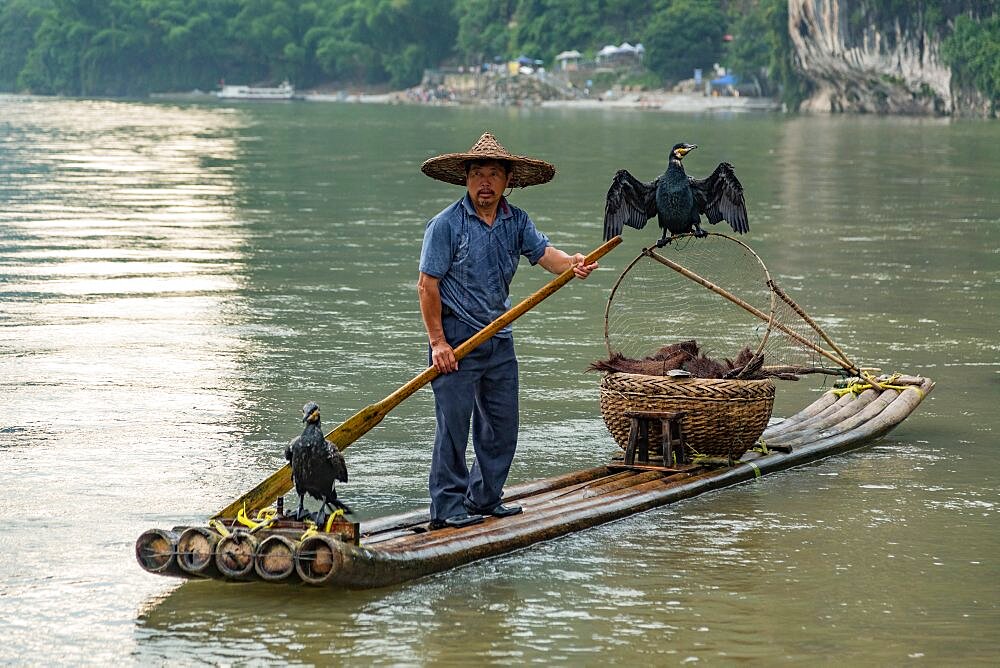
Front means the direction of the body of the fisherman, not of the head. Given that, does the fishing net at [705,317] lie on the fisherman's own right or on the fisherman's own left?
on the fisherman's own left

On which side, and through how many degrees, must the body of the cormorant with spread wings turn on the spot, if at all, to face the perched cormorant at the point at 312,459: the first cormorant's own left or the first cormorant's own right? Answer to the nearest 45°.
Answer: approximately 45° to the first cormorant's own right

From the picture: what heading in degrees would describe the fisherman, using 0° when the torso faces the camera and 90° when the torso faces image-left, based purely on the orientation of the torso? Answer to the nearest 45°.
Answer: approximately 315°

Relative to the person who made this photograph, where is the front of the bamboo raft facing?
facing away from the viewer and to the right of the viewer

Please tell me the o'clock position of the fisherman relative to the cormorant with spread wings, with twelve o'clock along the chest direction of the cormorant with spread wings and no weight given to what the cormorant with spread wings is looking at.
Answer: The fisherman is roughly at 1 o'clock from the cormorant with spread wings.

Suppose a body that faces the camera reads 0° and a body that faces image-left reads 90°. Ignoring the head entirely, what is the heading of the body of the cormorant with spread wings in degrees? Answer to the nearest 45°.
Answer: approximately 0°

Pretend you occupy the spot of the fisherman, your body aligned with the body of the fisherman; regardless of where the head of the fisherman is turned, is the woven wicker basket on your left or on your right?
on your left

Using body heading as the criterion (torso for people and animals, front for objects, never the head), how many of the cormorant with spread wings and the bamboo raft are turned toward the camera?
1

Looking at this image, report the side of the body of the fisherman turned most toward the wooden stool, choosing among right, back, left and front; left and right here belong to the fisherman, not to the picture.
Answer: left

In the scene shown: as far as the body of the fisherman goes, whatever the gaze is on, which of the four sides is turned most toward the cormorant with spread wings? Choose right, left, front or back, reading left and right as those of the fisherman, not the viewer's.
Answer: left

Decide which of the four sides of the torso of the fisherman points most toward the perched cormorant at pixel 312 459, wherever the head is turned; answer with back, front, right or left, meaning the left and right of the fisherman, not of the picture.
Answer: right
